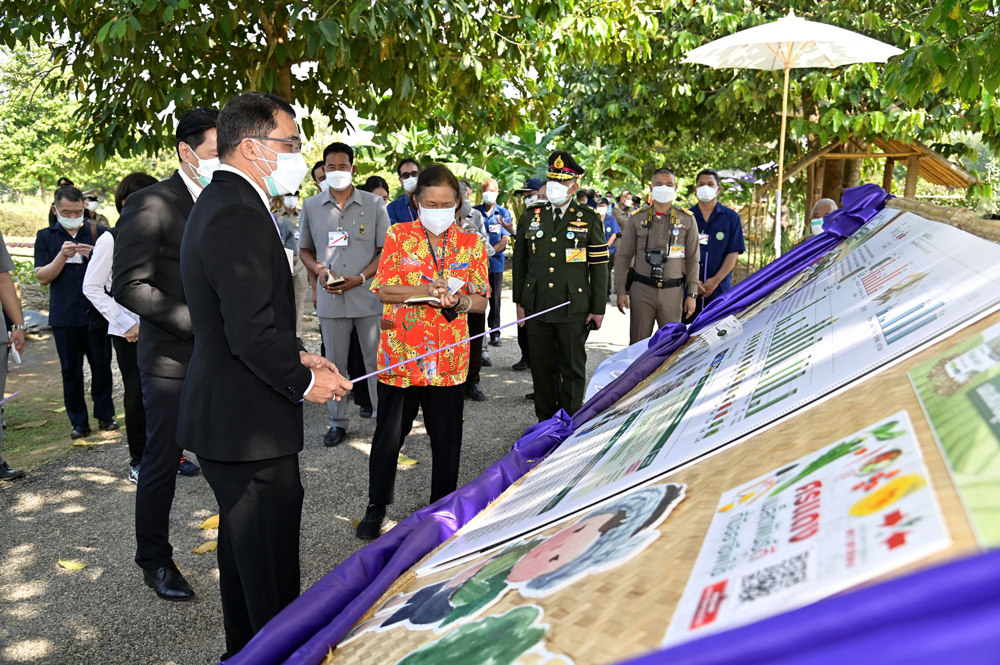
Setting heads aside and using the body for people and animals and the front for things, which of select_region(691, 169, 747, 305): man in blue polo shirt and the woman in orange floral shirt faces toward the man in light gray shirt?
the man in blue polo shirt

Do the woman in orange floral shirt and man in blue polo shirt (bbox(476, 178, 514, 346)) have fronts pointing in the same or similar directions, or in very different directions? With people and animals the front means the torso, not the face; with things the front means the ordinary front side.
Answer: same or similar directions

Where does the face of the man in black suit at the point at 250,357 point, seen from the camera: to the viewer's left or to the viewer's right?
to the viewer's right

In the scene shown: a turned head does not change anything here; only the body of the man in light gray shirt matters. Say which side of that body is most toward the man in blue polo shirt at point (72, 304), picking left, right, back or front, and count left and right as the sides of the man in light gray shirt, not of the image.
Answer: right

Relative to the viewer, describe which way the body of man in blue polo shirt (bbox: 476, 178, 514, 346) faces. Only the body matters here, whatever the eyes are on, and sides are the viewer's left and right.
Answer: facing the viewer

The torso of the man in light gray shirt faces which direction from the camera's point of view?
toward the camera

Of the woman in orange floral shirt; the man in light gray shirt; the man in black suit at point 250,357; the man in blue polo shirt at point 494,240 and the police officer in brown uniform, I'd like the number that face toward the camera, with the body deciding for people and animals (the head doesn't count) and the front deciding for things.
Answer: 4

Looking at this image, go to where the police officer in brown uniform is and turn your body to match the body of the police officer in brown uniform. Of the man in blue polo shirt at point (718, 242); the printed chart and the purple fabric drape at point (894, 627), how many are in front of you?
2

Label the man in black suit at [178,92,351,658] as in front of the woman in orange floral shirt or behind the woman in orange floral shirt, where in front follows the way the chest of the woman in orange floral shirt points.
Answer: in front

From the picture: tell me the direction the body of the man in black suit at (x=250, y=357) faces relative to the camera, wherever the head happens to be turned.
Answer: to the viewer's right

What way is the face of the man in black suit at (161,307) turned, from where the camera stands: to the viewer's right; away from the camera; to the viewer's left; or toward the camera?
to the viewer's right

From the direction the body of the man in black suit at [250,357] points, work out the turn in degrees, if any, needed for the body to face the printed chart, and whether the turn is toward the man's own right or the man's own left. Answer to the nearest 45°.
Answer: approximately 45° to the man's own right

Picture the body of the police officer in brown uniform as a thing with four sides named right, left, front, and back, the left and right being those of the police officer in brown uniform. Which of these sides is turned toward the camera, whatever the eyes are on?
front

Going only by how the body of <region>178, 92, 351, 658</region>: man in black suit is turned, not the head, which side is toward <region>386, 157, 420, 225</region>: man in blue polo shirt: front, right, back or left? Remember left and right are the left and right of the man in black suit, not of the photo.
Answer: left
